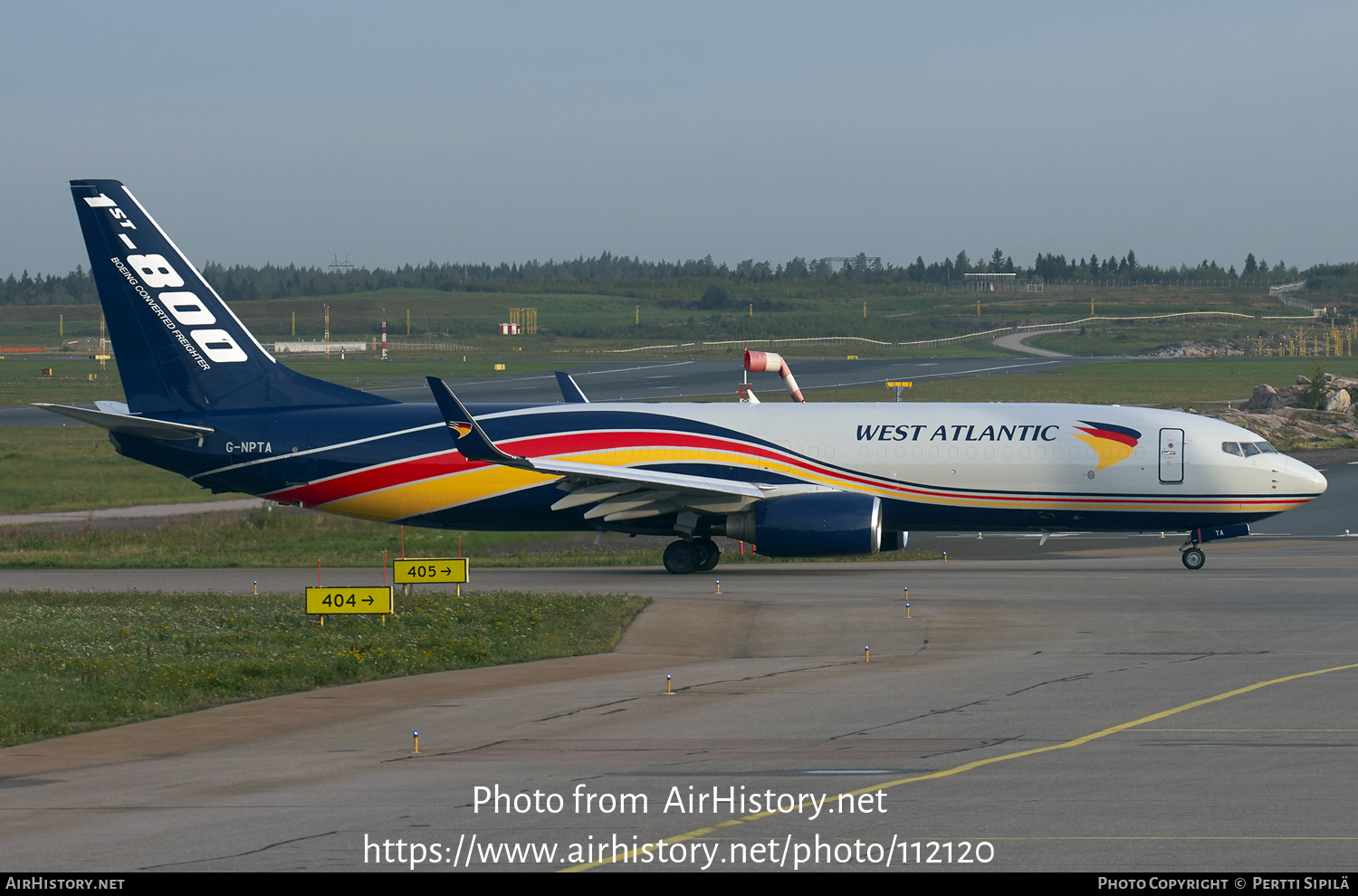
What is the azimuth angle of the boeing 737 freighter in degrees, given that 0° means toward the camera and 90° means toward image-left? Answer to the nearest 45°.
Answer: approximately 270°

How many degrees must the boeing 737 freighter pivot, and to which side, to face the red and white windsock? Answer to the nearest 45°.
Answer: approximately 90° to its left
